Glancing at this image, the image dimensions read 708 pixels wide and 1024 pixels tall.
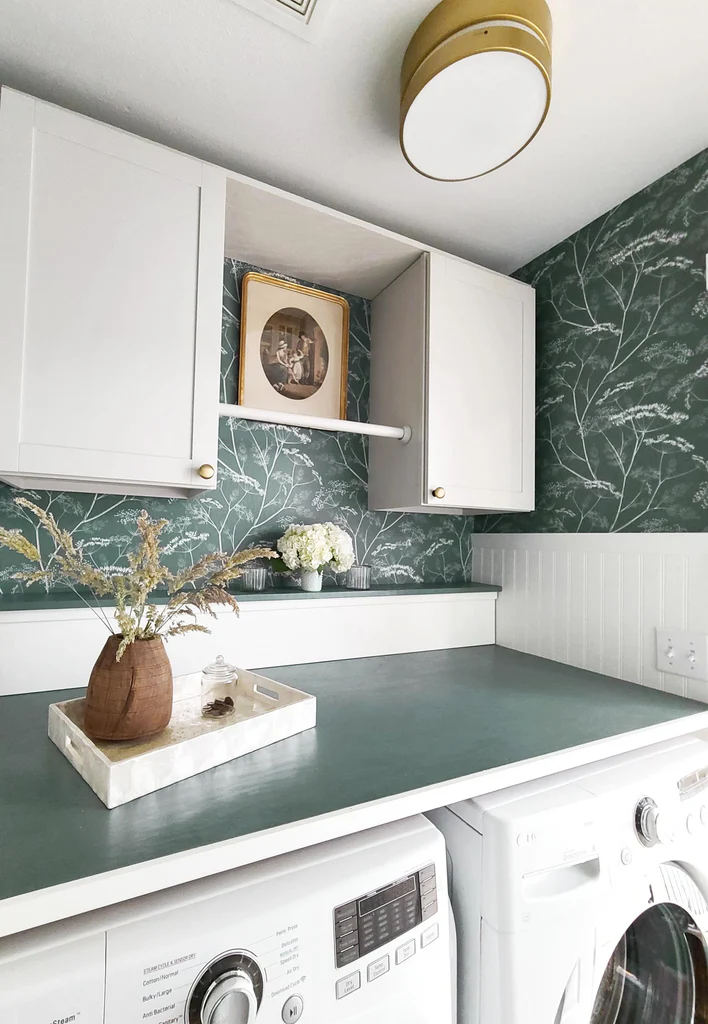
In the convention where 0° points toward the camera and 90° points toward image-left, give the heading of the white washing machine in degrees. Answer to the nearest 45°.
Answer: approximately 315°

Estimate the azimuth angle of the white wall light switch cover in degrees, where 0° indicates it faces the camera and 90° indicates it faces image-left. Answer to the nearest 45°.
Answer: approximately 45°

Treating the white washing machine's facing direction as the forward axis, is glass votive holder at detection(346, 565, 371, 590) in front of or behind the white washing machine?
behind

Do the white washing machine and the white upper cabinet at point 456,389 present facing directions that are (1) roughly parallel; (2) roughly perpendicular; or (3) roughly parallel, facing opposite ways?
roughly parallel

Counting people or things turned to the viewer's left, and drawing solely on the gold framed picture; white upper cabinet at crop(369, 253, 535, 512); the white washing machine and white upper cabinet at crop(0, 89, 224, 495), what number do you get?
0

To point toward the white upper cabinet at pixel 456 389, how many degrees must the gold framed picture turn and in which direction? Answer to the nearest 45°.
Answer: approximately 45° to its left

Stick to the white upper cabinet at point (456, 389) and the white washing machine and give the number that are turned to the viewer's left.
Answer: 0

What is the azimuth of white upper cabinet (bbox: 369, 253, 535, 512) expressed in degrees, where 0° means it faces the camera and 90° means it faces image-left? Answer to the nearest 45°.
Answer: approximately 315°

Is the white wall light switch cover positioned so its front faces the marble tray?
yes

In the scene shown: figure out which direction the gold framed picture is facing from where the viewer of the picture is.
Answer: facing the viewer and to the right of the viewer

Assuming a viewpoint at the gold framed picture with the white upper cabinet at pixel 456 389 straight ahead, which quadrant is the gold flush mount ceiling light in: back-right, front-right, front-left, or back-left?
front-right

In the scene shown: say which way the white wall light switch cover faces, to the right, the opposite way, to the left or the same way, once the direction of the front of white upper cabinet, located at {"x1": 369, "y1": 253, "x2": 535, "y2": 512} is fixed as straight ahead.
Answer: to the right
